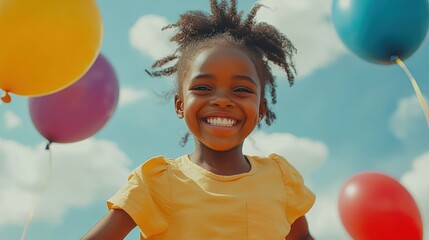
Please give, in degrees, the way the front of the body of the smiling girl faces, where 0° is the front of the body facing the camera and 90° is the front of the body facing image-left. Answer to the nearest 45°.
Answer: approximately 0°

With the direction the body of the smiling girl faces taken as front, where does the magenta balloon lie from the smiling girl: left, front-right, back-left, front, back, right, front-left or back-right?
back-right

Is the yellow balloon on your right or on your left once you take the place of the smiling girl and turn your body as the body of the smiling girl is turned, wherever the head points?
on your right

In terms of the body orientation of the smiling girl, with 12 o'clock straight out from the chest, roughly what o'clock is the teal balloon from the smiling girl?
The teal balloon is roughly at 8 o'clock from the smiling girl.

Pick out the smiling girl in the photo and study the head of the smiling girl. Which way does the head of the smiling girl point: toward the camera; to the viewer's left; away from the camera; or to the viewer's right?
toward the camera
